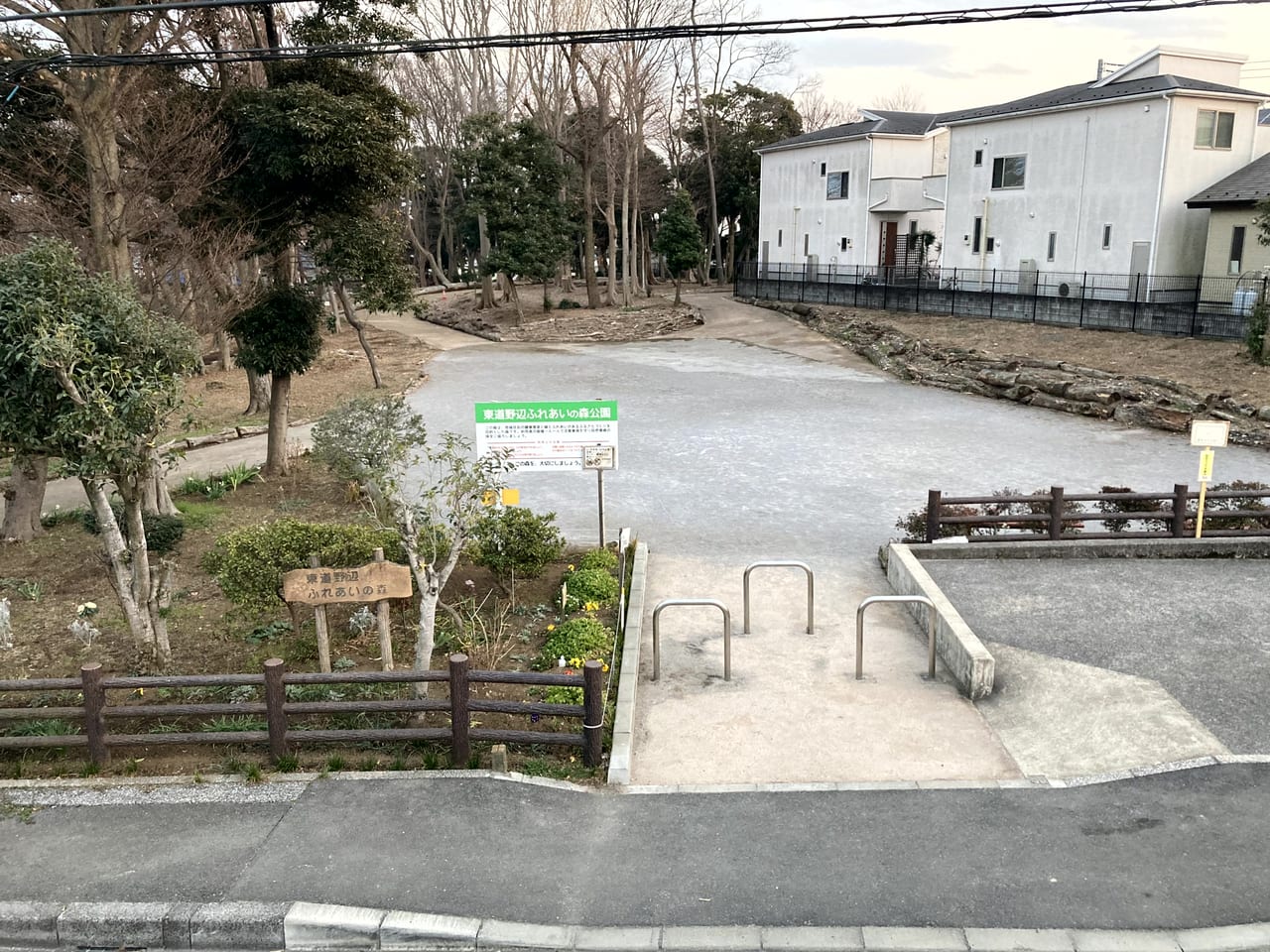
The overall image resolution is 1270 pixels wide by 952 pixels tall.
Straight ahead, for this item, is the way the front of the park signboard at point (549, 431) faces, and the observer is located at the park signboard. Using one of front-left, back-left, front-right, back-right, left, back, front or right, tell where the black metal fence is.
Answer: back-left

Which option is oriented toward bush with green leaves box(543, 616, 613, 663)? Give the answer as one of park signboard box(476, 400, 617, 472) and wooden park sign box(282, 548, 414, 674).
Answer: the park signboard

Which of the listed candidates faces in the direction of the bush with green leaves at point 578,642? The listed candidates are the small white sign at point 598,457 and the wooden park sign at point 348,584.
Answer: the small white sign

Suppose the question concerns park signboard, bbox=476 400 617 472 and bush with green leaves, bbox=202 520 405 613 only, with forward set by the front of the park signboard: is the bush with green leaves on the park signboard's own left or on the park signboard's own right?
on the park signboard's own right

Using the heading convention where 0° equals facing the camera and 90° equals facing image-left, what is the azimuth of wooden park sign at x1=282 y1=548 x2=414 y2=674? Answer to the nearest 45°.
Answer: approximately 0°

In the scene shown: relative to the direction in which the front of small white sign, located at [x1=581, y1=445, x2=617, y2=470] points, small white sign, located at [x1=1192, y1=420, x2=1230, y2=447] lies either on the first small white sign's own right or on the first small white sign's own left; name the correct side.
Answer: on the first small white sign's own left
